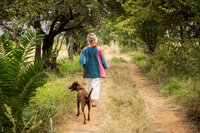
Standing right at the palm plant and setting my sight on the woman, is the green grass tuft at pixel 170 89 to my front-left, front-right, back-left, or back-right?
front-right

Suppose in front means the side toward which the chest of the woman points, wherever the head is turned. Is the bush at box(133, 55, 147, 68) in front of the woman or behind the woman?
in front

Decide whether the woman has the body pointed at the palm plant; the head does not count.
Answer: no

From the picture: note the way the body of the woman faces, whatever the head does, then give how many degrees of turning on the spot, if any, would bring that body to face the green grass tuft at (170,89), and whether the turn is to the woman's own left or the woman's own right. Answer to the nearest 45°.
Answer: approximately 45° to the woman's own right

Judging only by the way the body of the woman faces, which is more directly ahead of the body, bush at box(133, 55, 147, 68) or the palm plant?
the bush

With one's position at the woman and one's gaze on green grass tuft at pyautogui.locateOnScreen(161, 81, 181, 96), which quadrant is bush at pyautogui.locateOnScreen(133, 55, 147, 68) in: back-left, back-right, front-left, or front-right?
front-left

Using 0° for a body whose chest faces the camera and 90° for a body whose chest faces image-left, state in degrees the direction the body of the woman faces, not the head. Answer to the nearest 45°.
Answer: approximately 180°

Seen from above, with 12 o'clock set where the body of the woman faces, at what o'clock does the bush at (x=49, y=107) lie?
The bush is roughly at 7 o'clock from the woman.
